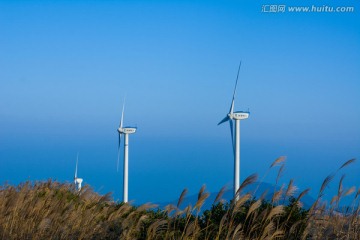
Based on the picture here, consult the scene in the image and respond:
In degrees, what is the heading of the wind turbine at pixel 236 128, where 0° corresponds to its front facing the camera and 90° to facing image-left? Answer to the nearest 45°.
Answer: approximately 90°
